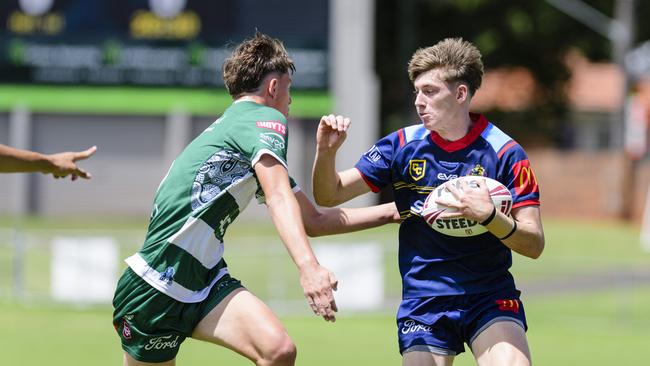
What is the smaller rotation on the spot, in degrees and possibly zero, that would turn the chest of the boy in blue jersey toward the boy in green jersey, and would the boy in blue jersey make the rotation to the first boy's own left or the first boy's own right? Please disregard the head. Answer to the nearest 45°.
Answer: approximately 90° to the first boy's own right

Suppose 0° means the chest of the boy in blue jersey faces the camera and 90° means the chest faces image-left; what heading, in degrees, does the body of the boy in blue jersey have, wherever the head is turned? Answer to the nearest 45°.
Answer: approximately 0°

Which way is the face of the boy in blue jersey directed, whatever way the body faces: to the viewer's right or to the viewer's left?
to the viewer's left

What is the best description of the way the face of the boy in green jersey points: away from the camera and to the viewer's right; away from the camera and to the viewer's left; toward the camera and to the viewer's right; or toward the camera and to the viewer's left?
away from the camera and to the viewer's right
